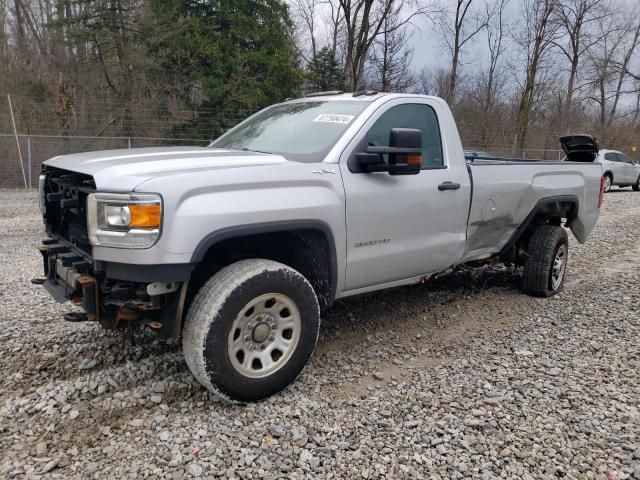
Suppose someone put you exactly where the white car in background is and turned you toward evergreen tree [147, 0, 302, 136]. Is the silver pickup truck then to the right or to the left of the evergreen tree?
left

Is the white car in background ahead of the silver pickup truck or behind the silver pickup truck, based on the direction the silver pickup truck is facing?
behind

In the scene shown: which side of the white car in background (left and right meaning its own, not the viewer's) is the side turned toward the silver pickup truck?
right

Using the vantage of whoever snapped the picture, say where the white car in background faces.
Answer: facing to the right of the viewer

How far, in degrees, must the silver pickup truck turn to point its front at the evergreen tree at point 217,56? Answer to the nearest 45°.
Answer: approximately 135° to its right

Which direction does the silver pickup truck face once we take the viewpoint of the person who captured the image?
facing the viewer and to the left of the viewer
